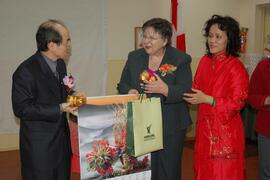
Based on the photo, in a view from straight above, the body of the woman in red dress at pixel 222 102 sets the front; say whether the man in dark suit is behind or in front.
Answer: in front

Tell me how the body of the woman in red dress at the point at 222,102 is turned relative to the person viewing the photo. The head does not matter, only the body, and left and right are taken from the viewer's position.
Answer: facing the viewer and to the left of the viewer

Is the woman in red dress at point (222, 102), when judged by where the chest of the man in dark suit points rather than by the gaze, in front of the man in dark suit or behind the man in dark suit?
in front

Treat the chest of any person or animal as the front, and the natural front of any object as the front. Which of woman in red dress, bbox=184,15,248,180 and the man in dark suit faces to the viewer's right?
the man in dark suit

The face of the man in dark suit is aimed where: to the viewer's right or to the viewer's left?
to the viewer's right

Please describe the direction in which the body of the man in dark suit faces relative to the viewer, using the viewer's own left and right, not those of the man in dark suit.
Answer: facing to the right of the viewer

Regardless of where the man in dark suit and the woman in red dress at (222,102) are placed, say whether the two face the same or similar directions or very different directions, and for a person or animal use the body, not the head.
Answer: very different directions

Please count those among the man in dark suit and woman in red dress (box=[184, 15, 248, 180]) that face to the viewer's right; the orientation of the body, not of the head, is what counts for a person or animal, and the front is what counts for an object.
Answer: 1

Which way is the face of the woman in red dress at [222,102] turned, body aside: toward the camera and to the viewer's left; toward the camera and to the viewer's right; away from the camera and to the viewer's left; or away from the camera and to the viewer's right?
toward the camera and to the viewer's left
